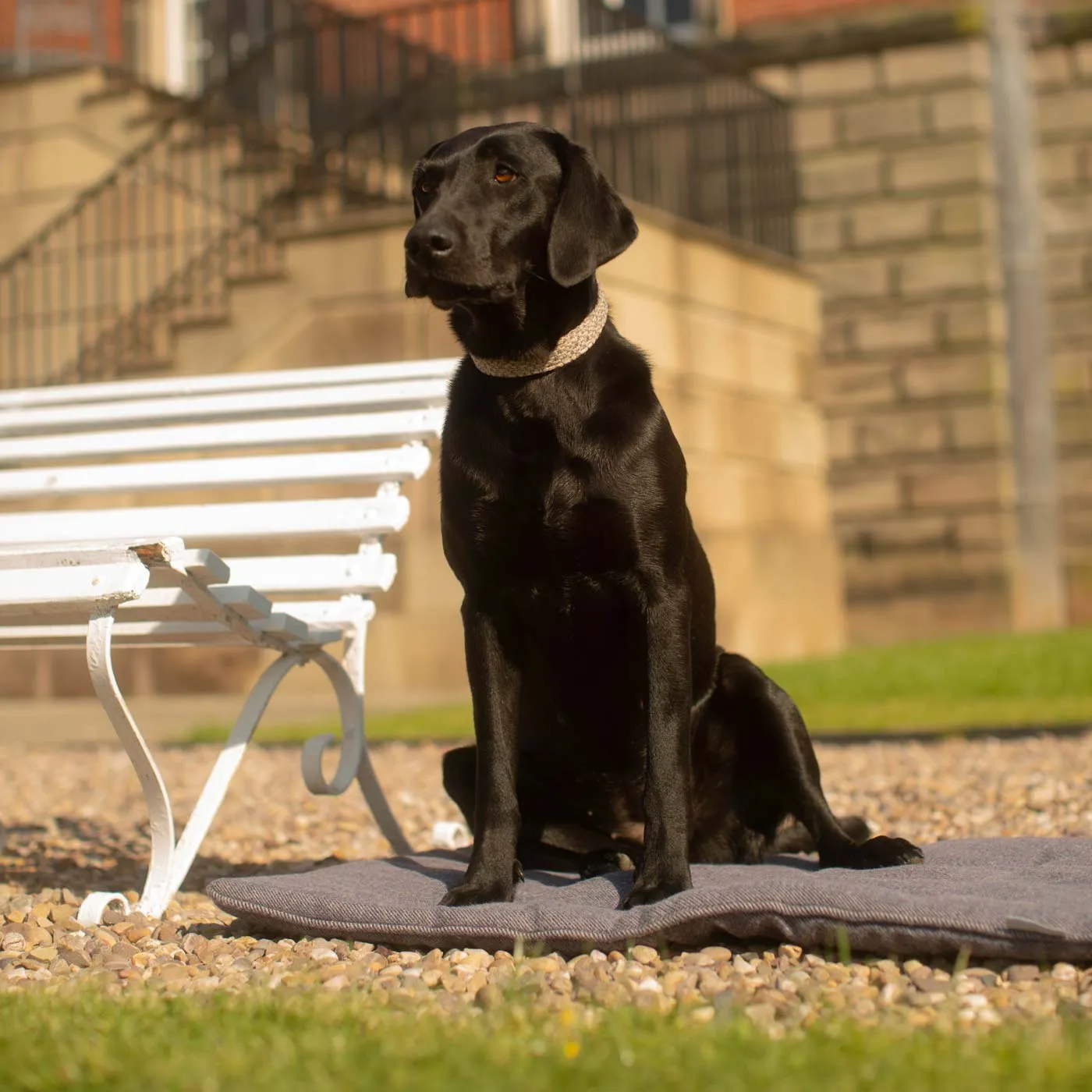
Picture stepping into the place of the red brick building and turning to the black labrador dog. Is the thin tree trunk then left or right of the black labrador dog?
left

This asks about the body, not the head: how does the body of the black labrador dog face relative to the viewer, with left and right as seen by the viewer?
facing the viewer and to the left of the viewer

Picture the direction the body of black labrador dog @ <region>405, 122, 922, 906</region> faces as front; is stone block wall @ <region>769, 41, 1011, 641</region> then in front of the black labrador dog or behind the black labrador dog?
behind

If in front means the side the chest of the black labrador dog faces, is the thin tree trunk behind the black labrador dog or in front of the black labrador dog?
behind
